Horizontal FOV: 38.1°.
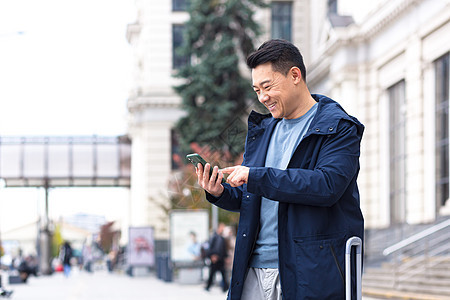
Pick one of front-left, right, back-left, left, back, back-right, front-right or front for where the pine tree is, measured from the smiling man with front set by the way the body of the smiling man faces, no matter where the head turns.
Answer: back-right

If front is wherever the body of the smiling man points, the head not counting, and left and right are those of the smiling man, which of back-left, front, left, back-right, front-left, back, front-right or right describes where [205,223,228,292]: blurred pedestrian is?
back-right

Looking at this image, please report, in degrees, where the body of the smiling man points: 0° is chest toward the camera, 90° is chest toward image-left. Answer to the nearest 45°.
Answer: approximately 45°

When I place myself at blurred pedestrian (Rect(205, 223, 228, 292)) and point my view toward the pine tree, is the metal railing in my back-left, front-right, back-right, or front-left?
back-right

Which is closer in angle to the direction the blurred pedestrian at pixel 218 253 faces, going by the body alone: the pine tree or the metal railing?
the metal railing
